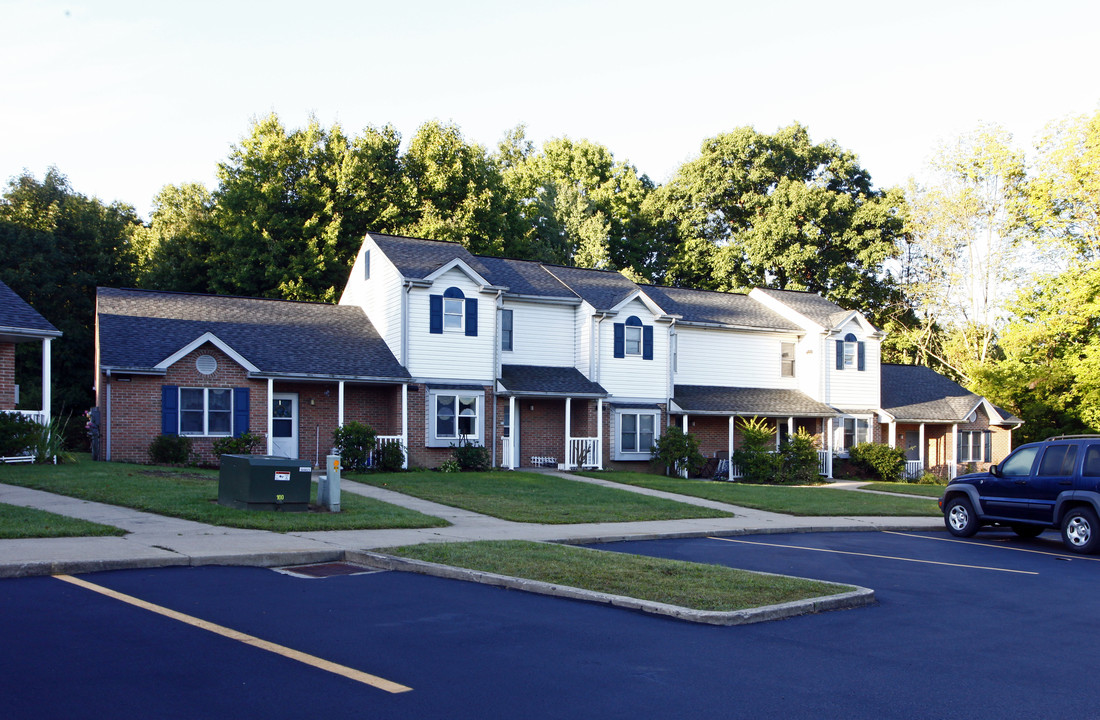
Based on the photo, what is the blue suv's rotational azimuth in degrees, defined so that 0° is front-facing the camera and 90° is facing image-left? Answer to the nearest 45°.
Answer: approximately 135°

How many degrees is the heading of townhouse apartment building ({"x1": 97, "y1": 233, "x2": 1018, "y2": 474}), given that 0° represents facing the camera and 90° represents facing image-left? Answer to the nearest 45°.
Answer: approximately 315°

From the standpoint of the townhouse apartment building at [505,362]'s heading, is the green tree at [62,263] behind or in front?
behind

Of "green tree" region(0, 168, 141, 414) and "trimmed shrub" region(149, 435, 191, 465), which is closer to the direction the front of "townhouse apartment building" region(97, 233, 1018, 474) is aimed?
the trimmed shrub

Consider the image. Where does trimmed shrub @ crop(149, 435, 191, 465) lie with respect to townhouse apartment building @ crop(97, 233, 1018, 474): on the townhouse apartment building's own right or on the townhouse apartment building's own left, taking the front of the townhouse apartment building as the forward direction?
on the townhouse apartment building's own right

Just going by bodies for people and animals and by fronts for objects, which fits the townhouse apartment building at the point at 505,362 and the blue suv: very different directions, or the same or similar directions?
very different directions
